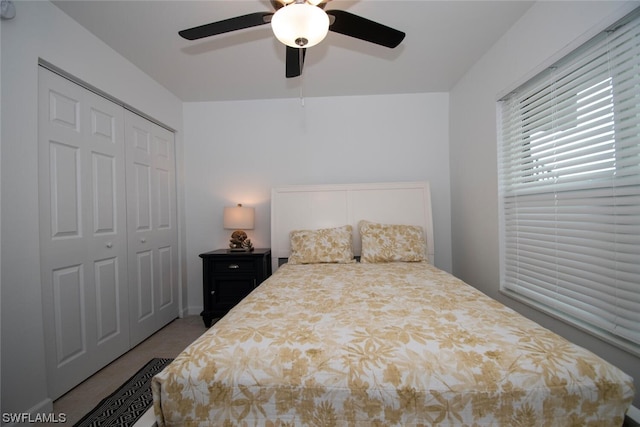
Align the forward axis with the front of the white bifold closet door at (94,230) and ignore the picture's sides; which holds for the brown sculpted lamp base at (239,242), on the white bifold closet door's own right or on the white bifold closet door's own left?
on the white bifold closet door's own left

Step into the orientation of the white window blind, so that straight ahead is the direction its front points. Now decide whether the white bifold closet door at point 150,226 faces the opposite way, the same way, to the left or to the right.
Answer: the opposite way

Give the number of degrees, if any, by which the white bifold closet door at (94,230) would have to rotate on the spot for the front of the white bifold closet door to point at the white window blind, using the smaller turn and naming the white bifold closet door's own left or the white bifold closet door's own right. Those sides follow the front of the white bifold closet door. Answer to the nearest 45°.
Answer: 0° — it already faces it

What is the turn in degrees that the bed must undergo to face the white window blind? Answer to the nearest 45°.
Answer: approximately 135° to its left

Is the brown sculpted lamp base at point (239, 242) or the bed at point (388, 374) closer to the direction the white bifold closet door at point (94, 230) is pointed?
the bed

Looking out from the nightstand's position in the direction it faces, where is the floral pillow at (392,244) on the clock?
The floral pillow is roughly at 10 o'clock from the nightstand.

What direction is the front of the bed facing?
toward the camera

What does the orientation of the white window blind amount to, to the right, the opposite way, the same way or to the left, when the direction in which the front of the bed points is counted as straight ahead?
to the right

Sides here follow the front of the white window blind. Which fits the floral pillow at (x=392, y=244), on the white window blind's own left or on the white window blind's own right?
on the white window blind's own right

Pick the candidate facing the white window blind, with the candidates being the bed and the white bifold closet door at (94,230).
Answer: the white bifold closet door

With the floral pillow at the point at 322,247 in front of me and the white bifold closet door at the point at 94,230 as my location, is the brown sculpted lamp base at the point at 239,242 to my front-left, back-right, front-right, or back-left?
front-left

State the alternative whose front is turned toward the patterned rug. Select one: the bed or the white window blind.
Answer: the white window blind

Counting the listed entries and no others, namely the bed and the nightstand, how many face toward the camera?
2

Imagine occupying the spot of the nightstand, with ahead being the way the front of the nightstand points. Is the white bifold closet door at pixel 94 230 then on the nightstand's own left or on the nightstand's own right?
on the nightstand's own right

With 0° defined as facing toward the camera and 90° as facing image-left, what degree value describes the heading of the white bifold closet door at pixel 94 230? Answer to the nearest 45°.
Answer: approximately 315°

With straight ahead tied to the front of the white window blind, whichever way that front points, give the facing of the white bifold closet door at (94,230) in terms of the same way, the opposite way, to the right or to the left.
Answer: the opposite way

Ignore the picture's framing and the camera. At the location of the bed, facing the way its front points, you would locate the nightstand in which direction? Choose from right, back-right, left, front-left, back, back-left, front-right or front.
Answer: back-right

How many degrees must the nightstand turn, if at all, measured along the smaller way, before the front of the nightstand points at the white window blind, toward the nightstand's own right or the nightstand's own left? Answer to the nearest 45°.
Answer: approximately 45° to the nightstand's own left

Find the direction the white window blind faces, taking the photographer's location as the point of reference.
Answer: facing the viewer and to the left of the viewer
